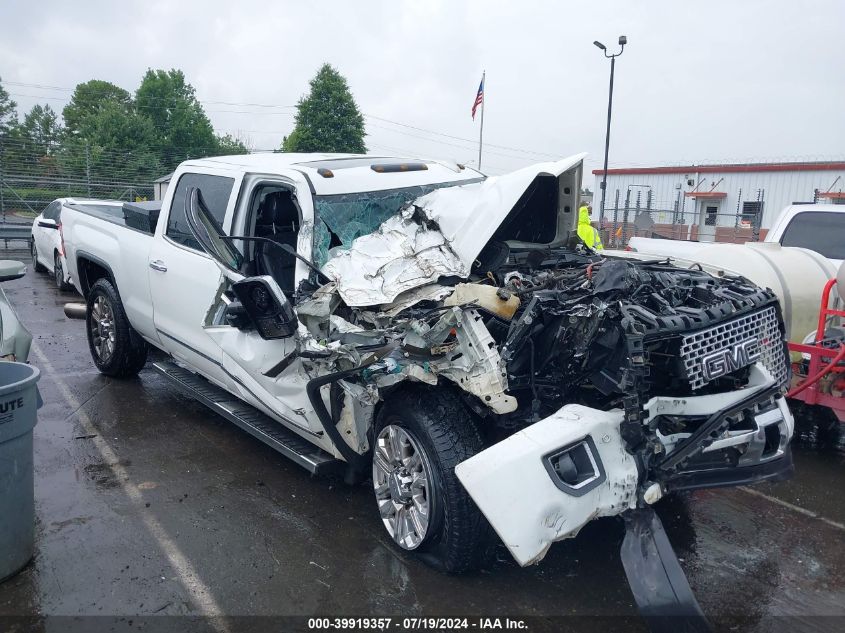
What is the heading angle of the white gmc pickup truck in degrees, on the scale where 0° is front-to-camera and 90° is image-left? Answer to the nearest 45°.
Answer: approximately 315°

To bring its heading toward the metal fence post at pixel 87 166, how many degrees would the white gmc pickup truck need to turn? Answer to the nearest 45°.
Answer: approximately 180°

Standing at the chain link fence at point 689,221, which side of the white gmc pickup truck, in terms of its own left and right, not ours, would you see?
left

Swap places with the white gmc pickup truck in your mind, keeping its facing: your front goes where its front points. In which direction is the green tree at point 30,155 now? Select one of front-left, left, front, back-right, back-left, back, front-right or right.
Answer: back

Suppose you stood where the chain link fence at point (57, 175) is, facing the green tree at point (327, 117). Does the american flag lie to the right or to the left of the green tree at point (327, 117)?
right

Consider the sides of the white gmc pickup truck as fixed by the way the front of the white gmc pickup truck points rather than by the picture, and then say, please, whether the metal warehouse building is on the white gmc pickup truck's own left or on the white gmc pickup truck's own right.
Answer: on the white gmc pickup truck's own left

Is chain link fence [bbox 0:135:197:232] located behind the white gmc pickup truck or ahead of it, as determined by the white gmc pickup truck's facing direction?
behind

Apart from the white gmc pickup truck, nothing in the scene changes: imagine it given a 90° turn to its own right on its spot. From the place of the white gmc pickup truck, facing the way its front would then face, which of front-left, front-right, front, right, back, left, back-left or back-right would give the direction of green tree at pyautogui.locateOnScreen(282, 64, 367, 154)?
back-right

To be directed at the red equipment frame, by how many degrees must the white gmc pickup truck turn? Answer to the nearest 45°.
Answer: approximately 90° to its left

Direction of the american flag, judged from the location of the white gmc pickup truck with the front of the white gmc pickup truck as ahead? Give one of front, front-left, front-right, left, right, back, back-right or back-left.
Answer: back-left
